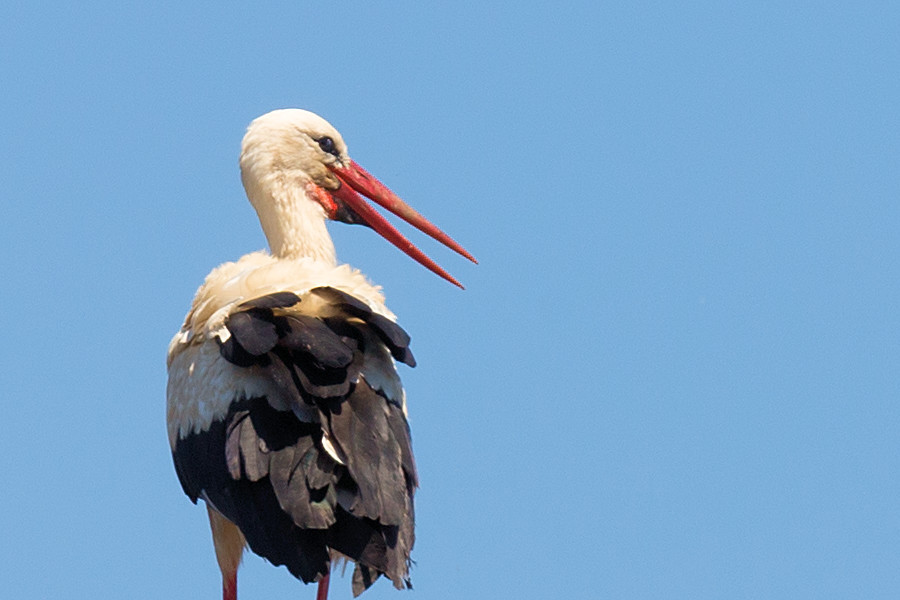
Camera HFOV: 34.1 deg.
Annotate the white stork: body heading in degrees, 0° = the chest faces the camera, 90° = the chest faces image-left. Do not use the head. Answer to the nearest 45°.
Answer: approximately 135°
